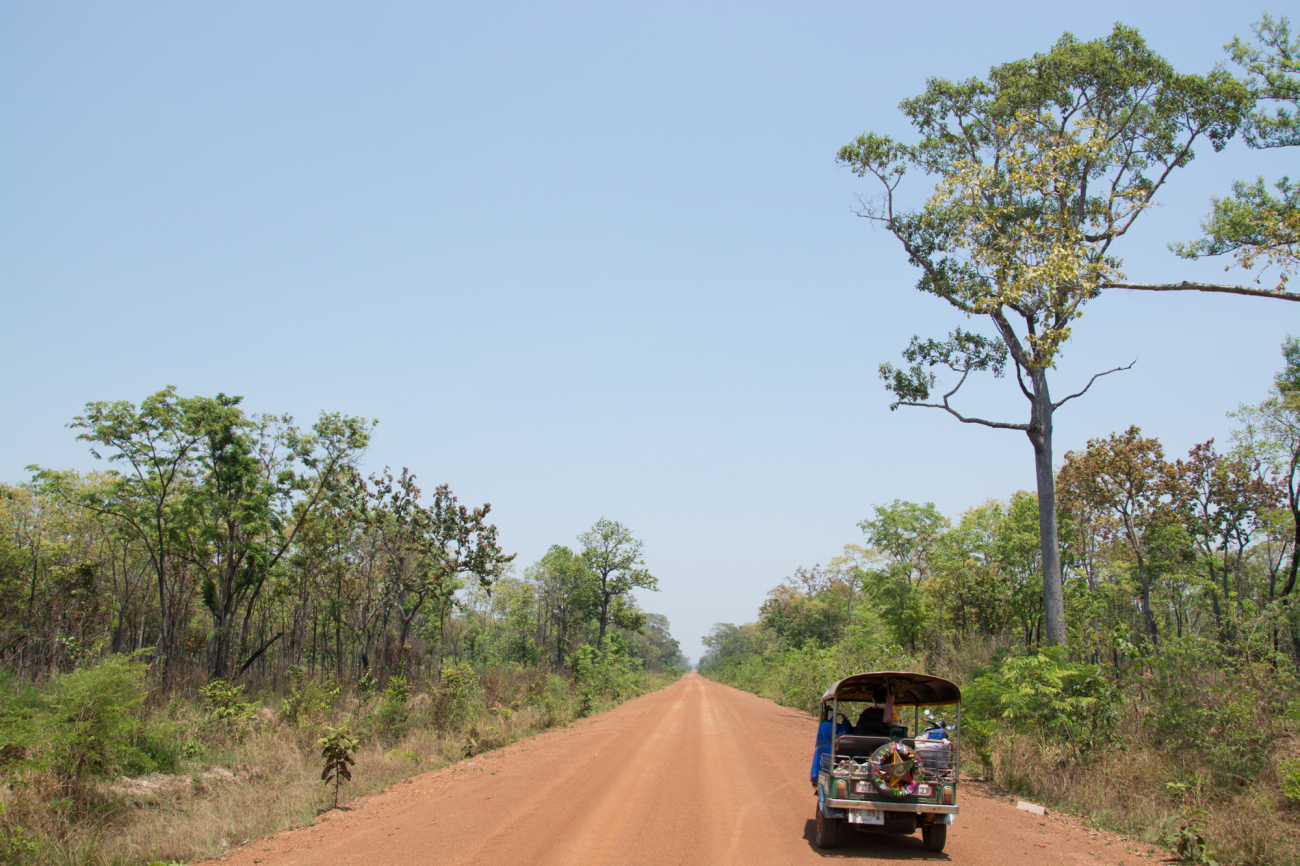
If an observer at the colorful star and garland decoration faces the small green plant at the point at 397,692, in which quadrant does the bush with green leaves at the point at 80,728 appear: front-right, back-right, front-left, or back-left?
front-left

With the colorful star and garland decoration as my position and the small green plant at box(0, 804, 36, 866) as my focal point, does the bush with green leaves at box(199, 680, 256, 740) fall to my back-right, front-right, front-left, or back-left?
front-right

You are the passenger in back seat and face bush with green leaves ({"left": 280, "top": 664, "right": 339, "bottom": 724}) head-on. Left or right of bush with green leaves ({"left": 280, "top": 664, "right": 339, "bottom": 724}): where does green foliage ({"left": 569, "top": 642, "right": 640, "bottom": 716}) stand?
right

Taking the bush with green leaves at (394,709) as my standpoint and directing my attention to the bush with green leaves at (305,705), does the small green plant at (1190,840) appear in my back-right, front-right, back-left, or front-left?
back-left

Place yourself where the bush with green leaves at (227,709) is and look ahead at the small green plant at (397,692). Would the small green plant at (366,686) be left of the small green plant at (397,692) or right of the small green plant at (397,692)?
left

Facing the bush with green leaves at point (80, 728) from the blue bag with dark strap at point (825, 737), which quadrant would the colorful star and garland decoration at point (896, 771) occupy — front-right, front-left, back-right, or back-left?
back-left
